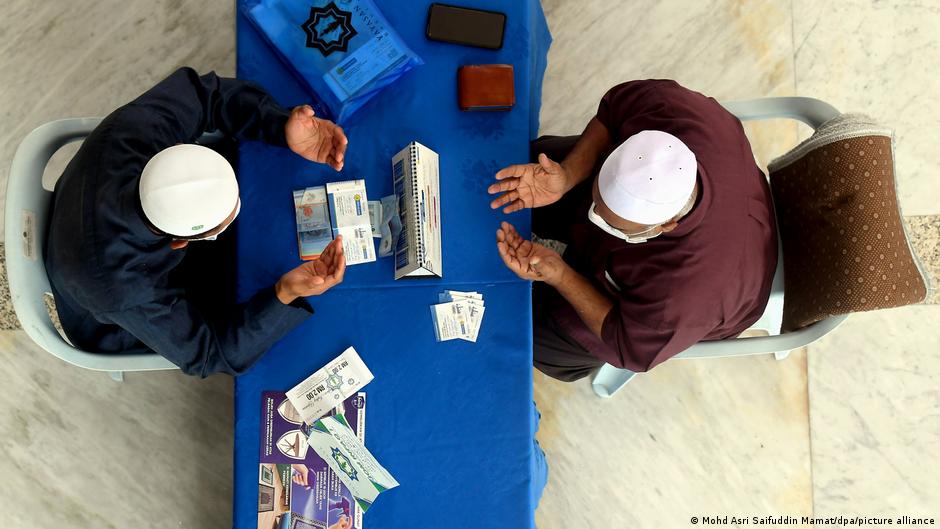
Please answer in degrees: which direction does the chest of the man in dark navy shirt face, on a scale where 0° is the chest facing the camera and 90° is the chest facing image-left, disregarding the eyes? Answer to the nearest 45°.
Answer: approximately 270°

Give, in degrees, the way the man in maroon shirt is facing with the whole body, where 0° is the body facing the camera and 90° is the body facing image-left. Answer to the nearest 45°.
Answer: approximately 90°

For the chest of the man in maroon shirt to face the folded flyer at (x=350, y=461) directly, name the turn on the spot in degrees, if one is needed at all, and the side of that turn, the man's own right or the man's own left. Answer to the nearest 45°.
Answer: approximately 45° to the man's own left

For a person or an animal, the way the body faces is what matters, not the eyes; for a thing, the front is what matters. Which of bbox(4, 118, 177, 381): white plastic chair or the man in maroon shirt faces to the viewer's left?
the man in maroon shirt

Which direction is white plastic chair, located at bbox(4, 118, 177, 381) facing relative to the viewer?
to the viewer's right

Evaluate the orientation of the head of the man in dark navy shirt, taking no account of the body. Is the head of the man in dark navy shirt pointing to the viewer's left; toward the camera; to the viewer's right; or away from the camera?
to the viewer's right

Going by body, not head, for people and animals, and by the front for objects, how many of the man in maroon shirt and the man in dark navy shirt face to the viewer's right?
1
